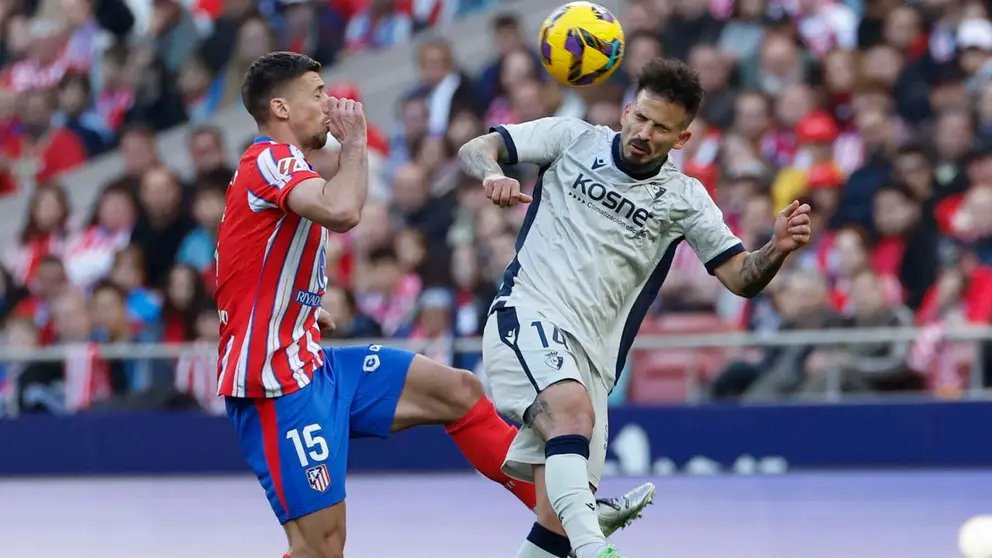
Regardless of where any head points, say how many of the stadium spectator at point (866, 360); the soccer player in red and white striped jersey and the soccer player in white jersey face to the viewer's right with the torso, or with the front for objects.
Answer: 1

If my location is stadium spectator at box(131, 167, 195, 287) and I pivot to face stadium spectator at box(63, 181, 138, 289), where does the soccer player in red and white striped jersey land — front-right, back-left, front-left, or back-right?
back-left

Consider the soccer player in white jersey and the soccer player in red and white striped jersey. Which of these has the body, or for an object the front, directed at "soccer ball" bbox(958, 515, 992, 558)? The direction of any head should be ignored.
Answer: the soccer player in red and white striped jersey

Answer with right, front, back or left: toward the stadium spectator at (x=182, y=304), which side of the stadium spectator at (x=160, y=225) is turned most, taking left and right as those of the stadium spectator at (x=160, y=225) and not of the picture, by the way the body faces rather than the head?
front

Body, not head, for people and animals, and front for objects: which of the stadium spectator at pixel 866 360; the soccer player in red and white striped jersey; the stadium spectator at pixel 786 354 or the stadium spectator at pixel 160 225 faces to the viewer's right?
the soccer player in red and white striped jersey

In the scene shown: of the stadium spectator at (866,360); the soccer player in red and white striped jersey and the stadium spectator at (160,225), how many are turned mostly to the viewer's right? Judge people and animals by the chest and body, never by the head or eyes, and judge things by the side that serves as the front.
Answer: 1

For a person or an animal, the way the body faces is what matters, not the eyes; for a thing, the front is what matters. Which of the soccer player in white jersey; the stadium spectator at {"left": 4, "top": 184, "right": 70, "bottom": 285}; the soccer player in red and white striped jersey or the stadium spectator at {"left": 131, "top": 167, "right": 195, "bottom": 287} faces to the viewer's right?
the soccer player in red and white striped jersey

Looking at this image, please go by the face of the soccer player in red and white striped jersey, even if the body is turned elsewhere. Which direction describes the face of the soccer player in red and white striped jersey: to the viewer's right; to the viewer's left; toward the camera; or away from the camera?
to the viewer's right

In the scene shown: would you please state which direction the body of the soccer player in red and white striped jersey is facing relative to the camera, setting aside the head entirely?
to the viewer's right

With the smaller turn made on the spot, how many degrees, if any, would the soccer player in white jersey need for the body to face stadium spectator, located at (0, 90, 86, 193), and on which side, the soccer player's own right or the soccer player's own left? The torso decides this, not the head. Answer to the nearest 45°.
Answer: approximately 135° to the soccer player's own right
